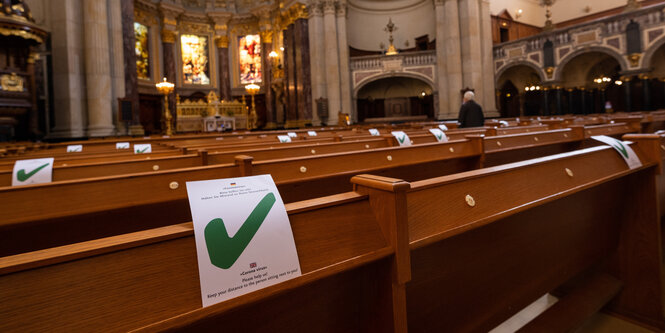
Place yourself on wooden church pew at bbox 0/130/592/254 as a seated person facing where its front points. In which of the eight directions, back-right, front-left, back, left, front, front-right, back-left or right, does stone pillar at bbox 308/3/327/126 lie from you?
front-right

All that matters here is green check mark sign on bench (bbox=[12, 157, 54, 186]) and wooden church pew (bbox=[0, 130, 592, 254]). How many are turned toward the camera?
1

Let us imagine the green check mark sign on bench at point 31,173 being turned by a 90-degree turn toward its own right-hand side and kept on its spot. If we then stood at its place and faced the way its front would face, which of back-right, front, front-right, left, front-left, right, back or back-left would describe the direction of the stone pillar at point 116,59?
right

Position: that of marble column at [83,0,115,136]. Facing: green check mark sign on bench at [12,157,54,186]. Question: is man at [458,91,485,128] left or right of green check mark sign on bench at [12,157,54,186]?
left

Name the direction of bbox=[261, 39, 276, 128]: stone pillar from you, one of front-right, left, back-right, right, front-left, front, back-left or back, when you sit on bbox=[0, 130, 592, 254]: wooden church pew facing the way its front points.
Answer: front-right

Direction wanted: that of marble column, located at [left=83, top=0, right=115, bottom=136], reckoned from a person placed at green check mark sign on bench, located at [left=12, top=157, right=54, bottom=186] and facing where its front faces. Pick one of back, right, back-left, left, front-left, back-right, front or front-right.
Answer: back

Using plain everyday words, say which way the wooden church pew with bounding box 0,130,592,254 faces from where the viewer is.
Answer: facing away from the viewer and to the left of the viewer

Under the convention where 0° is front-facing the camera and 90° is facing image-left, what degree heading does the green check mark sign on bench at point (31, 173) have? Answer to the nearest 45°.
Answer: approximately 0°

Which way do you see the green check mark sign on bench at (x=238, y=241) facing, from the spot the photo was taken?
facing the viewer and to the right of the viewer
